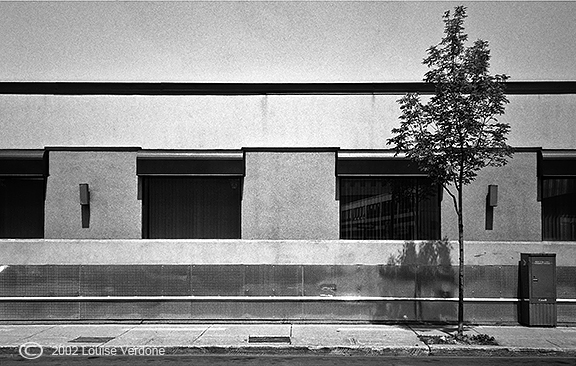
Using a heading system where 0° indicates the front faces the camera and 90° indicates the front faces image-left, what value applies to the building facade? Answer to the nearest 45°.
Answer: approximately 0°

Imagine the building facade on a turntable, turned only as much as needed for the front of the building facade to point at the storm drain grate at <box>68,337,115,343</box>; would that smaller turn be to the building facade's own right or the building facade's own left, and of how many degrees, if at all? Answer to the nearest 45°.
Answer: approximately 45° to the building facade's own right

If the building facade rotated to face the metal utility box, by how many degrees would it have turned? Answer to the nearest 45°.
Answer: approximately 90° to its left

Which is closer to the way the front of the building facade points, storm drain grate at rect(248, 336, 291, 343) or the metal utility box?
the storm drain grate

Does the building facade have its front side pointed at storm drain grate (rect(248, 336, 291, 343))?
yes
